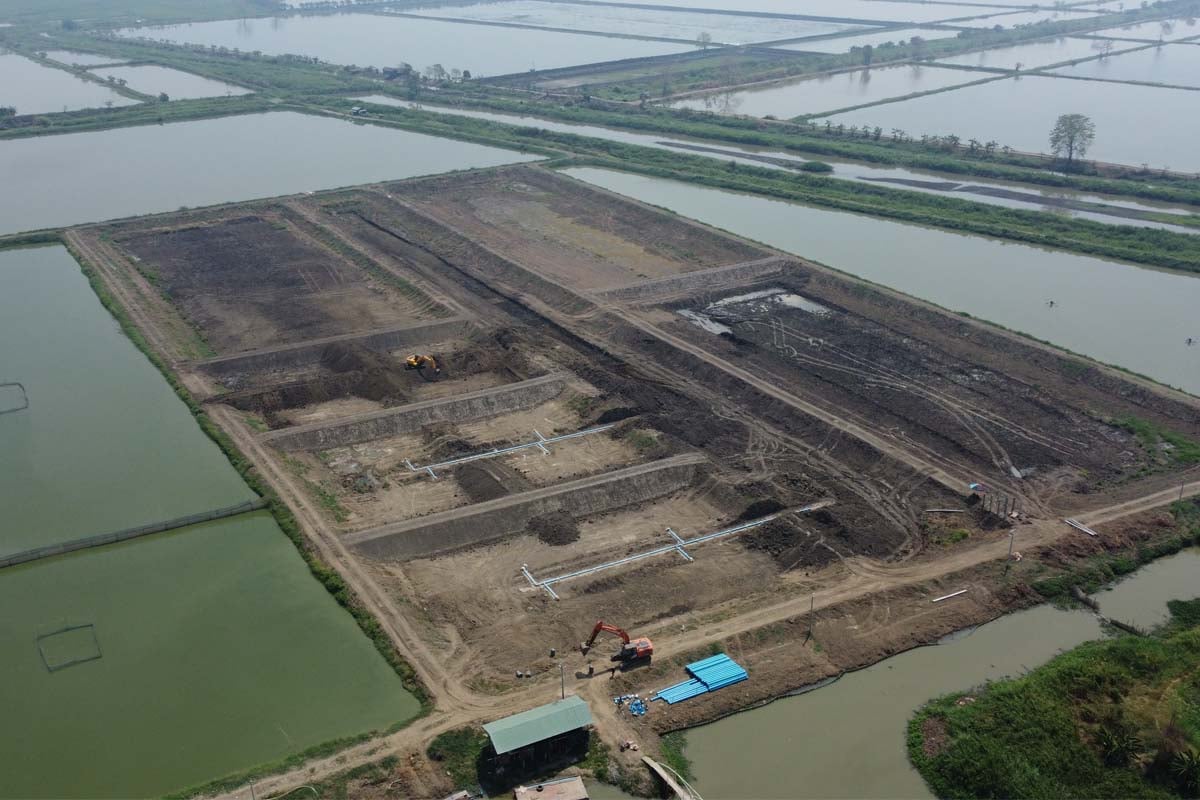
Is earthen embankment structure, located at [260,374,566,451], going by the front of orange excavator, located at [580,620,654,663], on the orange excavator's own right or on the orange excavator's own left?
on the orange excavator's own right

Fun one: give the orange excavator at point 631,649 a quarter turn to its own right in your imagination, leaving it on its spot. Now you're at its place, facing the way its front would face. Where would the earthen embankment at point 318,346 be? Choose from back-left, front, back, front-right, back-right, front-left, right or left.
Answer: front-left

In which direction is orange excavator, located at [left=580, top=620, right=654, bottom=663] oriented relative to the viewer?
to the viewer's left

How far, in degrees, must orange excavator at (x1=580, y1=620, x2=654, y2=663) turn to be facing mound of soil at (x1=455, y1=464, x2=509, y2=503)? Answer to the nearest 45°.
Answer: approximately 45° to its right

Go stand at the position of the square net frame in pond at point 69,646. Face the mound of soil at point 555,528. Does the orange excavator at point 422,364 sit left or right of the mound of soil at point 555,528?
left

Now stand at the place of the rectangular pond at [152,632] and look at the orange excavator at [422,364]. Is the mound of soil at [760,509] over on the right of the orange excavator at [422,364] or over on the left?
right

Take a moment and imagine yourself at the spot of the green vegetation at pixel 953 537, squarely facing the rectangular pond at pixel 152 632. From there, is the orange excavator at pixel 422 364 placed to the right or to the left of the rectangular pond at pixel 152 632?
right

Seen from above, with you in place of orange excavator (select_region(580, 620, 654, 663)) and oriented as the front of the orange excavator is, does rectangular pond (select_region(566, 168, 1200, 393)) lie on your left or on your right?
on your right
